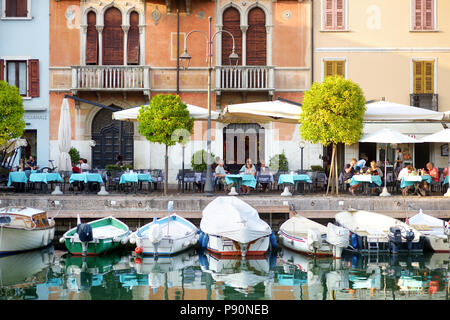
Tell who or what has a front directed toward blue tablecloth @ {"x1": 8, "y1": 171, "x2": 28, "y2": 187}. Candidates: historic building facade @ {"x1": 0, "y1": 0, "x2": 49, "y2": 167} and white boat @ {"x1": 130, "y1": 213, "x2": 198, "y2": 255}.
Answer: the historic building facade

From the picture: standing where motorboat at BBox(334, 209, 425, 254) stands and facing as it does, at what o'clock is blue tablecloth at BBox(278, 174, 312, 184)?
The blue tablecloth is roughly at 12 o'clock from the motorboat.

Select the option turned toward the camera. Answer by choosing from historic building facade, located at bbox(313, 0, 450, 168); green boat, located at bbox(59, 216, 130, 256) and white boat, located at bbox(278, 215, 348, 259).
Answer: the historic building facade

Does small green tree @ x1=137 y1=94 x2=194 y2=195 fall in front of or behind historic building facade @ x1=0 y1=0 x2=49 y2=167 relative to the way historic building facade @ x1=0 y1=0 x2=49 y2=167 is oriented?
in front

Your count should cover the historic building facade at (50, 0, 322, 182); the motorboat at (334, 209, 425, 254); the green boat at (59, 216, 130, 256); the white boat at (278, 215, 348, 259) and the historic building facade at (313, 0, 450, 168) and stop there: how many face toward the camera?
2

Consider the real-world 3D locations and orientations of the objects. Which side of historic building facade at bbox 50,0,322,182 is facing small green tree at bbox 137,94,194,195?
front

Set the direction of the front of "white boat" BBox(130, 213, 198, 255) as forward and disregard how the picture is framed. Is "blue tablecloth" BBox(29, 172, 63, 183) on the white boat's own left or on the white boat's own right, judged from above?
on the white boat's own left

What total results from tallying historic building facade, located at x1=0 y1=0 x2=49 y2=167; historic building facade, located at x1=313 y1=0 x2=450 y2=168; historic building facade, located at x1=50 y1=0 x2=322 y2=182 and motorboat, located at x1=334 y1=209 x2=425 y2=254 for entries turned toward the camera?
3

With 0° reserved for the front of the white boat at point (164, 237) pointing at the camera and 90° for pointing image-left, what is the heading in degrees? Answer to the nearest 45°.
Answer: approximately 225°

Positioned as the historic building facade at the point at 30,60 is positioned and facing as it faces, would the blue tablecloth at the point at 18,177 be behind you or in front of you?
in front

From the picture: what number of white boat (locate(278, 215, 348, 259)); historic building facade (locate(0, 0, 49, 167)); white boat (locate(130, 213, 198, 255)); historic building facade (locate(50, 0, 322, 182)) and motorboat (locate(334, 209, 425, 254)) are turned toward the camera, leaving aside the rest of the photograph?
2

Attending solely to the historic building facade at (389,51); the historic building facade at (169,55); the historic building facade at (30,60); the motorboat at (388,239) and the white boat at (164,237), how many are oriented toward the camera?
3

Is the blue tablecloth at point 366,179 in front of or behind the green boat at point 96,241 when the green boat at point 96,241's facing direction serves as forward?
in front

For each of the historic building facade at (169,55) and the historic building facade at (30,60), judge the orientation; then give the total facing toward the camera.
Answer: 2

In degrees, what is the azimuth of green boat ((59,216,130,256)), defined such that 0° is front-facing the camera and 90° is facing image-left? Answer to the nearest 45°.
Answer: approximately 225°

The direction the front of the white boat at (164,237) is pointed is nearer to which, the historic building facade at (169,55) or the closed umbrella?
the historic building facade

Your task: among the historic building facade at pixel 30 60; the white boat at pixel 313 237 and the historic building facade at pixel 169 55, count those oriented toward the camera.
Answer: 2
